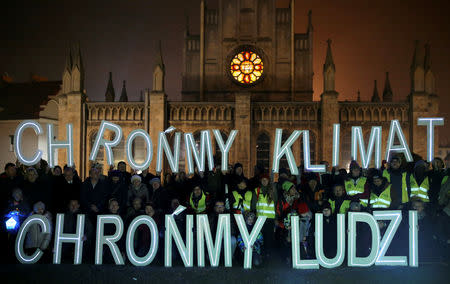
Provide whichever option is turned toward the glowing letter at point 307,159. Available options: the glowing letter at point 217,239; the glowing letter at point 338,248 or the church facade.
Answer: the church facade

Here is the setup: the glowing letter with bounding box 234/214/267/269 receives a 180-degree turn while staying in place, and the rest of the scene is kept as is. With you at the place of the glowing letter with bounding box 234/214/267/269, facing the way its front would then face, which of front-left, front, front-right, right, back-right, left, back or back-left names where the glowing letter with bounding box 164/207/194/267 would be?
left

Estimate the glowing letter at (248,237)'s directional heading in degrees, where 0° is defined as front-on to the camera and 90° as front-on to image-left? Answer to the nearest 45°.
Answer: approximately 0°

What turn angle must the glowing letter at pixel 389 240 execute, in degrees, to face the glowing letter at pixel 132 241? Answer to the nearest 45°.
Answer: approximately 90° to its right

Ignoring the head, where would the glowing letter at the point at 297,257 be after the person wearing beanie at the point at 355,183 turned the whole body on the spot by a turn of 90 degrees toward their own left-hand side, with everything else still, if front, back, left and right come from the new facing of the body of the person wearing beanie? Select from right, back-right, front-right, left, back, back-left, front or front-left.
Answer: back-right

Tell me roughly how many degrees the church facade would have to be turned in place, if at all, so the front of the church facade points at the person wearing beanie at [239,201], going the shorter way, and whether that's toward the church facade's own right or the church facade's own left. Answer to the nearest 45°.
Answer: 0° — it already faces them

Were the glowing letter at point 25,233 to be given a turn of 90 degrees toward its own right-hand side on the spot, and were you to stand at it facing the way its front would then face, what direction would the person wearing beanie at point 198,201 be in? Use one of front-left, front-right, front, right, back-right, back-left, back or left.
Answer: back

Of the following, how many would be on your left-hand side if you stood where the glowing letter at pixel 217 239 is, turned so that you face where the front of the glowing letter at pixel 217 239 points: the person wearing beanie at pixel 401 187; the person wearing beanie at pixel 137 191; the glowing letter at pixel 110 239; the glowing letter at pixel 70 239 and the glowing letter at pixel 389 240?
2

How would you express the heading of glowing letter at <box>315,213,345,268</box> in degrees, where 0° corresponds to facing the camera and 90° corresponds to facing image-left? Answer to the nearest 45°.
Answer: approximately 0°
